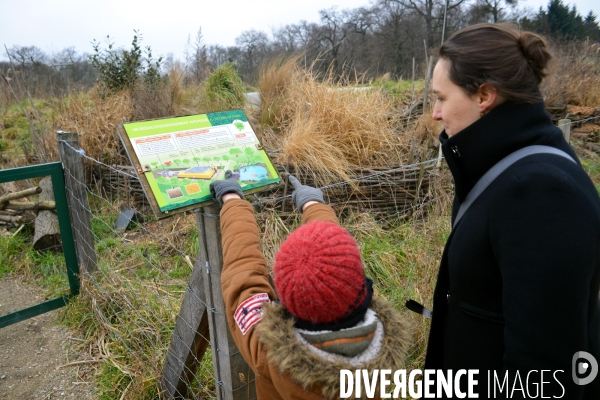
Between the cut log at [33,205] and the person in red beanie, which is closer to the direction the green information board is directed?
the person in red beanie

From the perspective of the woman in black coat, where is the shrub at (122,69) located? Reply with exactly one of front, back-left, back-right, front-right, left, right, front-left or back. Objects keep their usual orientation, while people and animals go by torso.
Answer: front-right

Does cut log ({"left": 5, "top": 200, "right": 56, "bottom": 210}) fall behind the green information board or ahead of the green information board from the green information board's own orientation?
behind

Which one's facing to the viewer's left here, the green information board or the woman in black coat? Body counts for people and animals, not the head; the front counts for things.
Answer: the woman in black coat

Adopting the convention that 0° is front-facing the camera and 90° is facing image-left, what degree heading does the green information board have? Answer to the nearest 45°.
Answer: approximately 315°

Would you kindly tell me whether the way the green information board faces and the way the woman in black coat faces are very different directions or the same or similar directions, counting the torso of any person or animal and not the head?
very different directions

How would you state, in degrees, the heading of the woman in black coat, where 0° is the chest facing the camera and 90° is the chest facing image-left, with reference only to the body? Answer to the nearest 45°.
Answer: approximately 90°

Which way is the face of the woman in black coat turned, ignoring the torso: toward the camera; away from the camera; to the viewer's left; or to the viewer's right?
to the viewer's left

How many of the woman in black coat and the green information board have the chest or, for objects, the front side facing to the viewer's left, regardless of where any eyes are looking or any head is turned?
1
